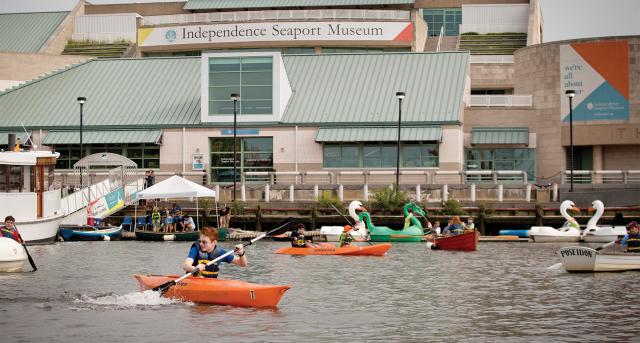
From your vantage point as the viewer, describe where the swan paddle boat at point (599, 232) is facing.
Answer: facing to the left of the viewer

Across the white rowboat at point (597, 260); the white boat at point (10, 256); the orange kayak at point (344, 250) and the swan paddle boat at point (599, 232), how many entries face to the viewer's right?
2

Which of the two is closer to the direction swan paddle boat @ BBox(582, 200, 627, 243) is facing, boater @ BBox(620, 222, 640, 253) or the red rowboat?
the red rowboat

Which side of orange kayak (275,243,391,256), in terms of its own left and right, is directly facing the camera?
right

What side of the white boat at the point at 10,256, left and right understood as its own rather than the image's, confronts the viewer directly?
front

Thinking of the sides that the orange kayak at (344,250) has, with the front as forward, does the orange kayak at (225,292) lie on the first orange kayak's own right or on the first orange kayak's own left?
on the first orange kayak's own right
